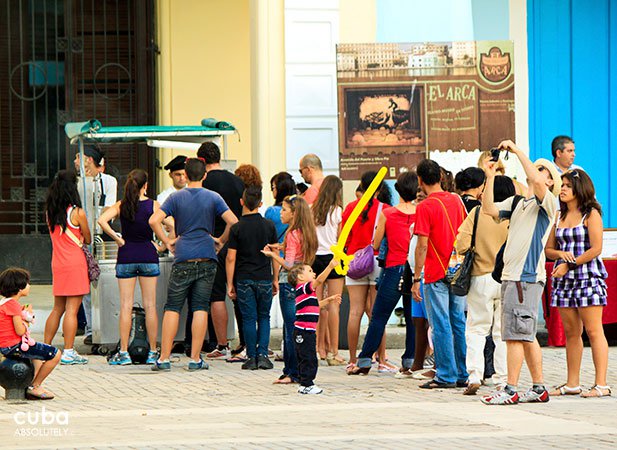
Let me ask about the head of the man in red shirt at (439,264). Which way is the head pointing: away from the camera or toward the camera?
away from the camera

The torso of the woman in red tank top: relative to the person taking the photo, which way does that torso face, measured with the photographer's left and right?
facing away from the viewer and to the left of the viewer

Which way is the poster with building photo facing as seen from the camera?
toward the camera

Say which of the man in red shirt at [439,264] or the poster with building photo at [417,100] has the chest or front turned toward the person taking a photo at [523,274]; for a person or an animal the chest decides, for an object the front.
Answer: the poster with building photo

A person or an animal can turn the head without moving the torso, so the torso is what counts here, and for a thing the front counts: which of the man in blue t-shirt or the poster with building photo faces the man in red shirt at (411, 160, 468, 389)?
the poster with building photo

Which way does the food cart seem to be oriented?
toward the camera

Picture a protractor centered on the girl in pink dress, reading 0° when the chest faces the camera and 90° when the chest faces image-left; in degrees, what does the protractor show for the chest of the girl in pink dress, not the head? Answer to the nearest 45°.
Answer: approximately 225°

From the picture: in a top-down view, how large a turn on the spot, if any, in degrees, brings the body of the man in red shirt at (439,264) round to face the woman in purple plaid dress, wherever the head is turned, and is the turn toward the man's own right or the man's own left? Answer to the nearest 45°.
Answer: approximately 135° to the man's own right

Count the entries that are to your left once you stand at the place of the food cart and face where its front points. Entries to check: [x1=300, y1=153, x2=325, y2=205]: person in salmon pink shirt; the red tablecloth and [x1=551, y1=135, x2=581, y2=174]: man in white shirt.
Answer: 3

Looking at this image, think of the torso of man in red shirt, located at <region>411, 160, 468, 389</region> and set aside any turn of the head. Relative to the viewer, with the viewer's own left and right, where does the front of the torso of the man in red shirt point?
facing away from the viewer and to the left of the viewer

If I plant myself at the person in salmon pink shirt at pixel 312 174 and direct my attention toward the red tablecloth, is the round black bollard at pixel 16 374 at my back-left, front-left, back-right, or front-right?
back-right

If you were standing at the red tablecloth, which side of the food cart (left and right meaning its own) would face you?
left

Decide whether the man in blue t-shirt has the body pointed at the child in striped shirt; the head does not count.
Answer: no

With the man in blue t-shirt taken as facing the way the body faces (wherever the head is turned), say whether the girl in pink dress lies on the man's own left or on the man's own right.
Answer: on the man's own left

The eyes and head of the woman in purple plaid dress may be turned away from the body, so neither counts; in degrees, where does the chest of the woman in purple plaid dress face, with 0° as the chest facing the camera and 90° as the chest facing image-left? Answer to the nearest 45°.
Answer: approximately 45°

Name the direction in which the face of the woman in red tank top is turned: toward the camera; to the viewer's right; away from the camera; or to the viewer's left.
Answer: away from the camera

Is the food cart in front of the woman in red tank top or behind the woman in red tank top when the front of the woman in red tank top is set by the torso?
in front

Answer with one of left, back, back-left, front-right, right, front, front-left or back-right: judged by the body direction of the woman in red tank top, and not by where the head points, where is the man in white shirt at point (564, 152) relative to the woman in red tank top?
right

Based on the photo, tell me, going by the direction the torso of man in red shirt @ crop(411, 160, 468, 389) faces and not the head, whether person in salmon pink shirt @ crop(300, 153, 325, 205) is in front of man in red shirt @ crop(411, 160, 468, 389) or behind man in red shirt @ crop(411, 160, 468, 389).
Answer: in front

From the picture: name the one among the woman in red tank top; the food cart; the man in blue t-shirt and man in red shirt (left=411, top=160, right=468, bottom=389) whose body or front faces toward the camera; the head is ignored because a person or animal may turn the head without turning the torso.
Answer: the food cart
